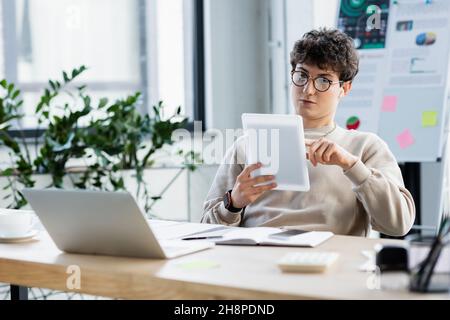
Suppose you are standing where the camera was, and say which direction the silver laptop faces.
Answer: facing away from the viewer and to the right of the viewer

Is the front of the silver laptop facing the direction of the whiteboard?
yes

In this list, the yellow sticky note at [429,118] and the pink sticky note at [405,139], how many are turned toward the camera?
2

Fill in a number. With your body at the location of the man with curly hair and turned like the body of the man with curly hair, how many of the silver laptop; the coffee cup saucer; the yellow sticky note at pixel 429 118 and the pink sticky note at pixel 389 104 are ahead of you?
2

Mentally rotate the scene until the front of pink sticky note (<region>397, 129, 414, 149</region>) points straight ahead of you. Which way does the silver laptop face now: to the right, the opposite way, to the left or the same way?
the opposite way

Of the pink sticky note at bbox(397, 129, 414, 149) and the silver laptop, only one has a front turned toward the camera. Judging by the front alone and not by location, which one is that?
the pink sticky note

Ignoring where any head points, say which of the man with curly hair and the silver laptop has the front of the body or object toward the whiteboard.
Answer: the silver laptop

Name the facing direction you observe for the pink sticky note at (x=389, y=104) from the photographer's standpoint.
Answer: facing the viewer

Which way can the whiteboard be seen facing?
toward the camera

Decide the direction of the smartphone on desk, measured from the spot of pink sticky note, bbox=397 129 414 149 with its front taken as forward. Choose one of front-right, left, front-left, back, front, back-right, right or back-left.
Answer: front

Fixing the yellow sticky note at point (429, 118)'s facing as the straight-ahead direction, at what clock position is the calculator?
The calculator is roughly at 12 o'clock from the yellow sticky note.

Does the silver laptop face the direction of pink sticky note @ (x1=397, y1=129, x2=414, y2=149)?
yes

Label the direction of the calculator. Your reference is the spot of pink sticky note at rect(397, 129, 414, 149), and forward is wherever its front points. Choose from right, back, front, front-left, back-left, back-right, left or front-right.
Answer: front

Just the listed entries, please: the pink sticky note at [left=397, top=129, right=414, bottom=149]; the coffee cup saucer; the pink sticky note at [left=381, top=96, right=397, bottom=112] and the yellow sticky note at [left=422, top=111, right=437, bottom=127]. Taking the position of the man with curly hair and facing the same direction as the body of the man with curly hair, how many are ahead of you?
1

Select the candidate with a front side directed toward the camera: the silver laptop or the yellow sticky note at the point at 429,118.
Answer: the yellow sticky note
